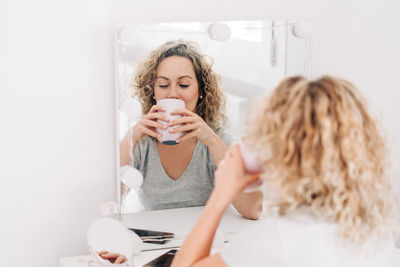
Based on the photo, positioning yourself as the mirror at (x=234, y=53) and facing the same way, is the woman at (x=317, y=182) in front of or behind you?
in front

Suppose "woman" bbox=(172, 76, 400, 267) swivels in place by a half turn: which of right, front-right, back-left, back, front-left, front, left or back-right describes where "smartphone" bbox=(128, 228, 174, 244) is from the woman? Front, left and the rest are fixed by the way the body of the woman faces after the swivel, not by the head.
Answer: back

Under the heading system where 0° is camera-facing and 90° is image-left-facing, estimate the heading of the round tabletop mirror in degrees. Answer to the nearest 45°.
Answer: approximately 0°

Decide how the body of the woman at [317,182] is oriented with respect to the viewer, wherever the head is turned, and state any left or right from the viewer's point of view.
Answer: facing away from the viewer and to the left of the viewer

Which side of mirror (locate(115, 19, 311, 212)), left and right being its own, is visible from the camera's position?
front

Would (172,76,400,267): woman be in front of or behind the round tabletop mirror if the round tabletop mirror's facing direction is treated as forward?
in front

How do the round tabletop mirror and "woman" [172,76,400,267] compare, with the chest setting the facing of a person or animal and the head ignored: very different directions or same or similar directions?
very different directions

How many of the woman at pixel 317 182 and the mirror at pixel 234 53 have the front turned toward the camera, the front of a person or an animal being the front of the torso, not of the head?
1
